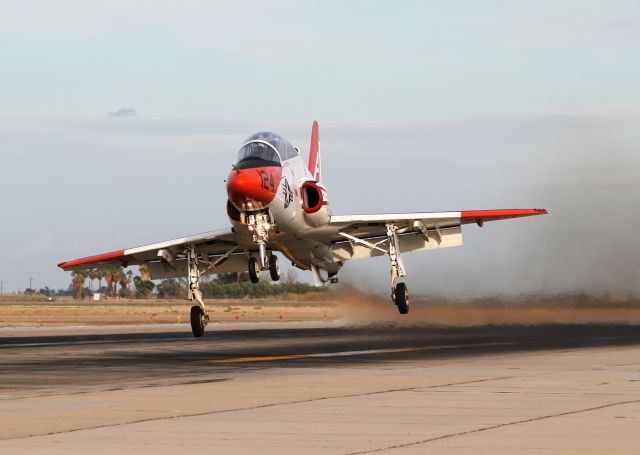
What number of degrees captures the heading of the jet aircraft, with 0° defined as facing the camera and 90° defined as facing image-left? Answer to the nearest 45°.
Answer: approximately 0°

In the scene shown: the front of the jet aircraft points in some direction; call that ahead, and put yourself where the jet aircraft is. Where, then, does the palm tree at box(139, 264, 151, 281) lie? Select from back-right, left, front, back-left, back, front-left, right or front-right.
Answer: back-right
